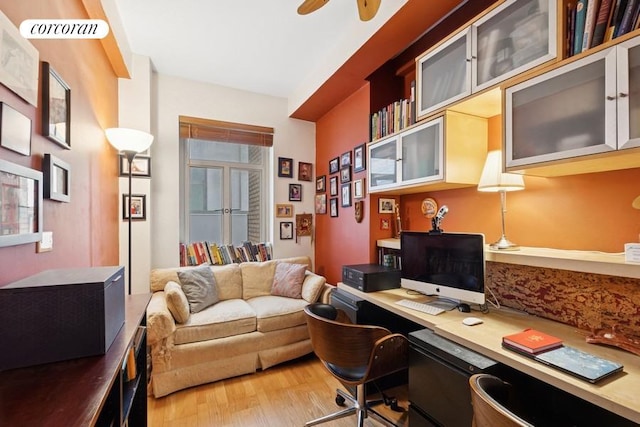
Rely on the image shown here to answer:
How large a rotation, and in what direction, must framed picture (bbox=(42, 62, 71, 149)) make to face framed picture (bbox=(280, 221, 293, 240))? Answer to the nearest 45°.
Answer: approximately 90° to its left

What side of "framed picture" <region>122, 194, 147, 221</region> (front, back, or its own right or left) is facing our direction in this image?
front

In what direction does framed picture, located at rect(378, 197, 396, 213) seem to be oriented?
toward the camera

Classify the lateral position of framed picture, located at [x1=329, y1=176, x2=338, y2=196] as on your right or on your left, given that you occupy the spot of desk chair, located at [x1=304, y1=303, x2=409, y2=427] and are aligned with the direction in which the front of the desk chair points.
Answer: on your left

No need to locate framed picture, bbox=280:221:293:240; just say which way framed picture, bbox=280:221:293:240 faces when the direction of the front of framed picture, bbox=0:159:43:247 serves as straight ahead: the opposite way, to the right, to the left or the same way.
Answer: to the right

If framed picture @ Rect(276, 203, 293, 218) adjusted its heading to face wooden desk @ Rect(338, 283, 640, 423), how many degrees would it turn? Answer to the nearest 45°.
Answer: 0° — it already faces it

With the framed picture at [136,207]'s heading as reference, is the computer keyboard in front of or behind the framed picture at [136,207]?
in front

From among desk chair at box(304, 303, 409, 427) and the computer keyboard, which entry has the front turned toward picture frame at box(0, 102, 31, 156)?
the computer keyboard

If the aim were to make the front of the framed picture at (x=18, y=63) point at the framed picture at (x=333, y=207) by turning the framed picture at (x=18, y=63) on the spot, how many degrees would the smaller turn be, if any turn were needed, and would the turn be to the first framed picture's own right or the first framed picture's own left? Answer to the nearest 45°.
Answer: approximately 45° to the first framed picture's own left

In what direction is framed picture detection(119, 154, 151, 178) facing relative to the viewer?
toward the camera

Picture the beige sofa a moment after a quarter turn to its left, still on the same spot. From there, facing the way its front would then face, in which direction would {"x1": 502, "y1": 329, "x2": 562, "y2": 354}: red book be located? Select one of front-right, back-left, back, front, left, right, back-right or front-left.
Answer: right

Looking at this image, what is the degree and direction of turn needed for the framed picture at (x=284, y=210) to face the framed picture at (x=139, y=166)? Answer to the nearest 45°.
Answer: approximately 90° to its right

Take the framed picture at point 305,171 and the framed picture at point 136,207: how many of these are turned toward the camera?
2

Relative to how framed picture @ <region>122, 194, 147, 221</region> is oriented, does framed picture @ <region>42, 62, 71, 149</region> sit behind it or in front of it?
in front

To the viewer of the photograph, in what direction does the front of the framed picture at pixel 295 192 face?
facing the viewer
